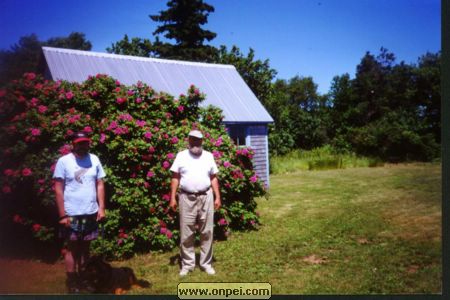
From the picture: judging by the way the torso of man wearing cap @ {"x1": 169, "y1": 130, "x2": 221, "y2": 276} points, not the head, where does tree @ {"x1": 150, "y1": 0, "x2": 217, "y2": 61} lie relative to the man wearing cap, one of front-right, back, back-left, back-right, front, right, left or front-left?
back

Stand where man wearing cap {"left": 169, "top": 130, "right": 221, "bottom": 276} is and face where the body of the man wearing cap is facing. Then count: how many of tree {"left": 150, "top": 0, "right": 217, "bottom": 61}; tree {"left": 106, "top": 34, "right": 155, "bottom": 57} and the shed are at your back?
3

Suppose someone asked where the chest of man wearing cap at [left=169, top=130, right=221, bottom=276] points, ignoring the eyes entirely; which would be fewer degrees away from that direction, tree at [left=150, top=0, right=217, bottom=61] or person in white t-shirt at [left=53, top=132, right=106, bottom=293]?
the person in white t-shirt

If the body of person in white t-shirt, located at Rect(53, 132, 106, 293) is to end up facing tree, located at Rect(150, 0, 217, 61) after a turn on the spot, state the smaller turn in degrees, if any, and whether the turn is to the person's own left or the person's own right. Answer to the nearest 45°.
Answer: approximately 180°

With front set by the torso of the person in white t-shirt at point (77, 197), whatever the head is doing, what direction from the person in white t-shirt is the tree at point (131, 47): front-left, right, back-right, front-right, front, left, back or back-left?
back

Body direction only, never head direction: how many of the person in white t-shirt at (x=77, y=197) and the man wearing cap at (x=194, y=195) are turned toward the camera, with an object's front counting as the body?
2

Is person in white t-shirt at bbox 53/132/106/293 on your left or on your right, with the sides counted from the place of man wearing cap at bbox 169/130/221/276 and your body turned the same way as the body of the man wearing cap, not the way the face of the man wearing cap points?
on your right

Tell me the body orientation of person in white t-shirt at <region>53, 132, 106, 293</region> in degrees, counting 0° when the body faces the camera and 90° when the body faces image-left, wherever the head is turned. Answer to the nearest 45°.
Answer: approximately 0°

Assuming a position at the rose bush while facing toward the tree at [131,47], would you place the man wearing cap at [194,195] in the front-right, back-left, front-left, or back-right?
back-right
